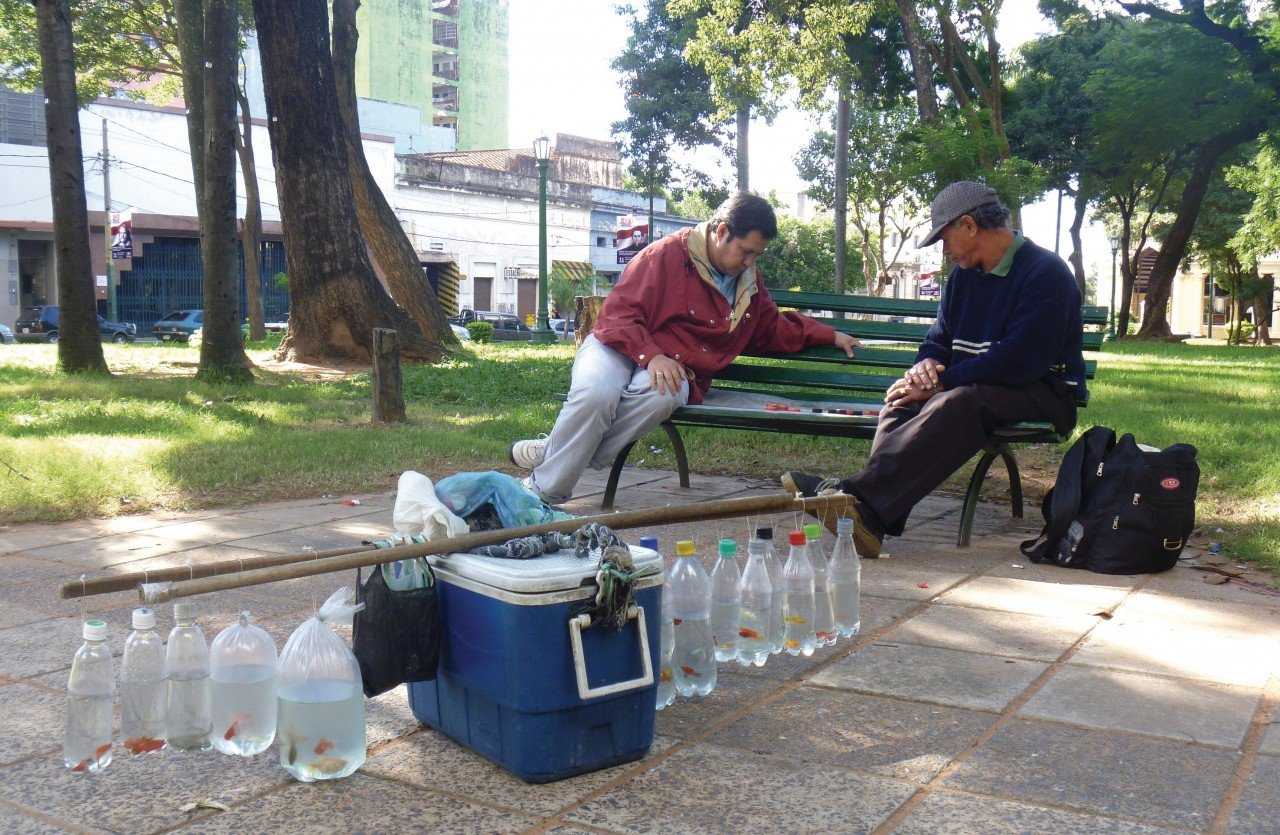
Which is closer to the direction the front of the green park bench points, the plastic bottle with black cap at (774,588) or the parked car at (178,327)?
the plastic bottle with black cap

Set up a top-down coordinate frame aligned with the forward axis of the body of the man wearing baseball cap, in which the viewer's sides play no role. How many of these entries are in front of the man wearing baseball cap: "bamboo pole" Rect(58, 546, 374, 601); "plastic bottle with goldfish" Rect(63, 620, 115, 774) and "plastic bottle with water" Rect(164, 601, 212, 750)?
3

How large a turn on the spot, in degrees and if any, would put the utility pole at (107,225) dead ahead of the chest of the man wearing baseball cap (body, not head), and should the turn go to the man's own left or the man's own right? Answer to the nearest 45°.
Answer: approximately 90° to the man's own right

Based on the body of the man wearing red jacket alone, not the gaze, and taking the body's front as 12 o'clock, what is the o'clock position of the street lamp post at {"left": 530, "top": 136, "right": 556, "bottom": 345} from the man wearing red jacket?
The street lamp post is roughly at 7 o'clock from the man wearing red jacket.

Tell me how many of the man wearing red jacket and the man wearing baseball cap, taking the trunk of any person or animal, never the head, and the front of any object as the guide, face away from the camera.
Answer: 0

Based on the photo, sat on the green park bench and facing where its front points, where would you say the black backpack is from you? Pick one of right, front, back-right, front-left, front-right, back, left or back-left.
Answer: left

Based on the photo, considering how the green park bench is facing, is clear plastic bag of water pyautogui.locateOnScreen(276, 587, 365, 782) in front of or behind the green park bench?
in front

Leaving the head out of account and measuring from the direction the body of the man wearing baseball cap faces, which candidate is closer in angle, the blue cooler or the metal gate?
the blue cooler

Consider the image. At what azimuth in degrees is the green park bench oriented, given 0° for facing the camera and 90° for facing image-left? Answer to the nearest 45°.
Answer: approximately 45°

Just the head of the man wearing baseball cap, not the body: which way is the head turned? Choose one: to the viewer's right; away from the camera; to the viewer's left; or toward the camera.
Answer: to the viewer's left

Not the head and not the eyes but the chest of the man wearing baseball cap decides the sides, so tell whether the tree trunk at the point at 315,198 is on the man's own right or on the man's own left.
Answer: on the man's own right

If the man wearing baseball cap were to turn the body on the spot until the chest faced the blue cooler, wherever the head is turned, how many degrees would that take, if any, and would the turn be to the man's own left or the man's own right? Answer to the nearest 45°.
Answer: approximately 45° to the man's own left

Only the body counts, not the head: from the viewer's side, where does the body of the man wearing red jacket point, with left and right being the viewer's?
facing the viewer and to the right of the viewer

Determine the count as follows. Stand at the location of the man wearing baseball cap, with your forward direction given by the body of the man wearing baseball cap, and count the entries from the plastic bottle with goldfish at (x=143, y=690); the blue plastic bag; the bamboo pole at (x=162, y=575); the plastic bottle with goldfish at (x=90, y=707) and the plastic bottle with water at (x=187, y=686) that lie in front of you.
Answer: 5

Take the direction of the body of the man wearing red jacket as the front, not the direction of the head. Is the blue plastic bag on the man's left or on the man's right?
on the man's right

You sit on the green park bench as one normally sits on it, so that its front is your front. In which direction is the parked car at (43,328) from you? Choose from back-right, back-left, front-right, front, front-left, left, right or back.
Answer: right
